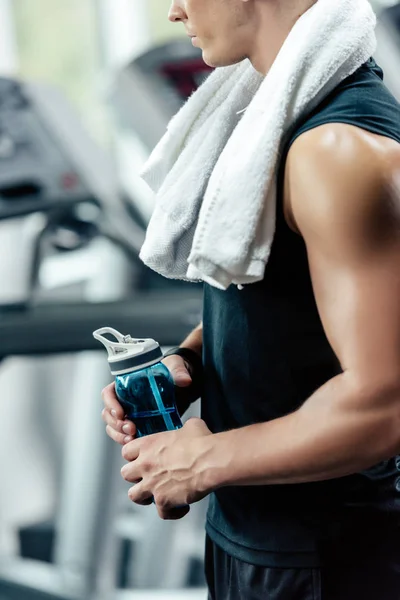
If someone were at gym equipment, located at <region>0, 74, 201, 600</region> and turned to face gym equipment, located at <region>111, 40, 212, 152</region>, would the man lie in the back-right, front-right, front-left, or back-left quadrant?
back-right

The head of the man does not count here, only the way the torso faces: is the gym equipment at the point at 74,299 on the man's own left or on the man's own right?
on the man's own right

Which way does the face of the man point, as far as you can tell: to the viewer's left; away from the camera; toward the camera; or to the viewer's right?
to the viewer's left

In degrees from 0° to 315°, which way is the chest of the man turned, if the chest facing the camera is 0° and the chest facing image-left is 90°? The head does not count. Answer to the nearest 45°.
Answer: approximately 90°

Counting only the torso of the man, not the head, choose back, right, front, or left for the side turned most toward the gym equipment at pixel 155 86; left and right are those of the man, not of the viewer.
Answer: right
